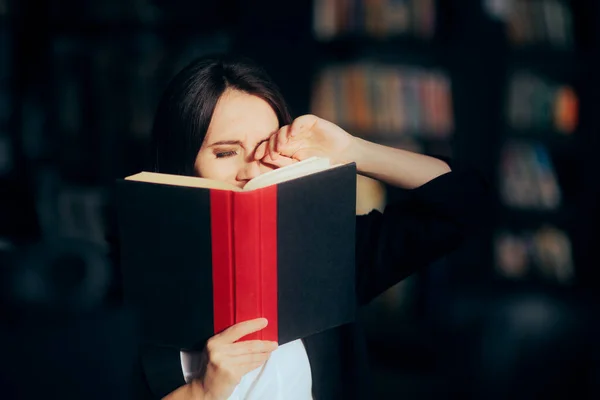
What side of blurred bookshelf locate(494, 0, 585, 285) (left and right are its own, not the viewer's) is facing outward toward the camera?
front

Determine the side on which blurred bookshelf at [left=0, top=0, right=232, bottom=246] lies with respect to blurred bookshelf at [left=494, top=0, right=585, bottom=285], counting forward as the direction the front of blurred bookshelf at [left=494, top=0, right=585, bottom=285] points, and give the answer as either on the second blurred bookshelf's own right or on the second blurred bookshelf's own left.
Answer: on the second blurred bookshelf's own right

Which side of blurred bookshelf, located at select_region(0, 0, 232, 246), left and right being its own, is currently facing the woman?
front

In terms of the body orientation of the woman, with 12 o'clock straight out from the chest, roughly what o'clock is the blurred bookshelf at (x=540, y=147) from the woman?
The blurred bookshelf is roughly at 7 o'clock from the woman.

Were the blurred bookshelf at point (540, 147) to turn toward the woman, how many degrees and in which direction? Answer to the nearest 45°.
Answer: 0° — it already faces them

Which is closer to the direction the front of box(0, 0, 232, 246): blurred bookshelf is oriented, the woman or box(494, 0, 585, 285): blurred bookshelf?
the woman

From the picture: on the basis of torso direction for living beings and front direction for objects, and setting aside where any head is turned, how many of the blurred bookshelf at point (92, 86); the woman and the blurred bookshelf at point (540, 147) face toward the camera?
3

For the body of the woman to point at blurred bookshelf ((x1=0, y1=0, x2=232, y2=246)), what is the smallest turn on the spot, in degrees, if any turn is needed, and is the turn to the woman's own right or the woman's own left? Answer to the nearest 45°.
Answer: approximately 135° to the woman's own right

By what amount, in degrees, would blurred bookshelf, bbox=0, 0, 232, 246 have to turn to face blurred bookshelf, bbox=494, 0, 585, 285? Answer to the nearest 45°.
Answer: approximately 90° to its left

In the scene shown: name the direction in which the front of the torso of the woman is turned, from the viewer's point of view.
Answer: toward the camera

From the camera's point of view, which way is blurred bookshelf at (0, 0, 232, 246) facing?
toward the camera
